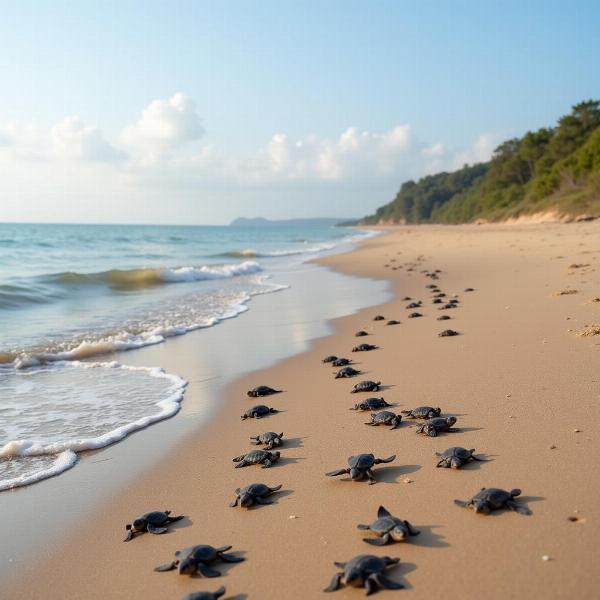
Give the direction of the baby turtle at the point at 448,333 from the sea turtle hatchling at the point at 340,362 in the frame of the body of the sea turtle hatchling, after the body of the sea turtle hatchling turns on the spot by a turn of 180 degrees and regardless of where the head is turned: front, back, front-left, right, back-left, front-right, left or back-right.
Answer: front

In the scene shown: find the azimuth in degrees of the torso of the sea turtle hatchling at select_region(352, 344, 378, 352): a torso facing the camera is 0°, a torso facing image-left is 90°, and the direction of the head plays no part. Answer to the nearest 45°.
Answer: approximately 90°

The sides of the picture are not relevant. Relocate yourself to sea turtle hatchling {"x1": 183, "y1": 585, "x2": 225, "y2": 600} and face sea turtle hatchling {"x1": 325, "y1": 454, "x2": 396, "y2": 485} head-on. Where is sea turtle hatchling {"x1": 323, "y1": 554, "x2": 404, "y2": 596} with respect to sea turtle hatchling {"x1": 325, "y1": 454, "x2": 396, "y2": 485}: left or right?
right

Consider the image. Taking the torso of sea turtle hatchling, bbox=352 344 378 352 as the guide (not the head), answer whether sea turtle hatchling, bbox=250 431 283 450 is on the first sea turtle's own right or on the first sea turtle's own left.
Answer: on the first sea turtle's own left
